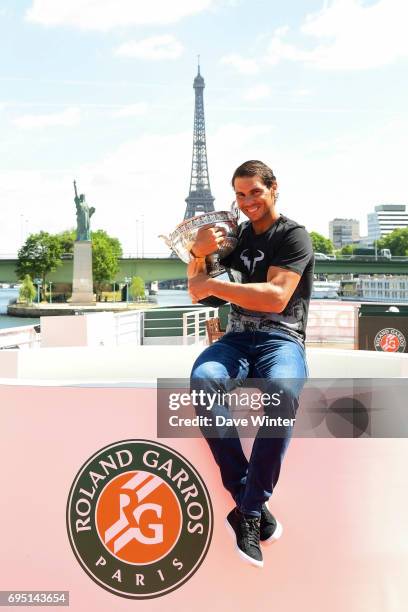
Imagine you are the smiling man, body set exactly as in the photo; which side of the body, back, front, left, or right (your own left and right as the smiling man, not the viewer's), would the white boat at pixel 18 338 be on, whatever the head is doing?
right

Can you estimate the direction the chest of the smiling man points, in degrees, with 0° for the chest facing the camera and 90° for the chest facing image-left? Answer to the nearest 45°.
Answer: approximately 45°

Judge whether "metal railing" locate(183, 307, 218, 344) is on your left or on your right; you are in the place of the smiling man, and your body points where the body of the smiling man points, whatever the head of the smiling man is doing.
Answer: on your right
